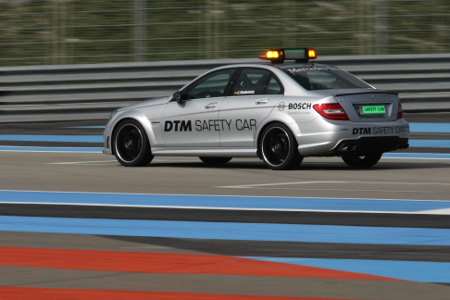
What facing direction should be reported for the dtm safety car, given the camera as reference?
facing away from the viewer and to the left of the viewer
